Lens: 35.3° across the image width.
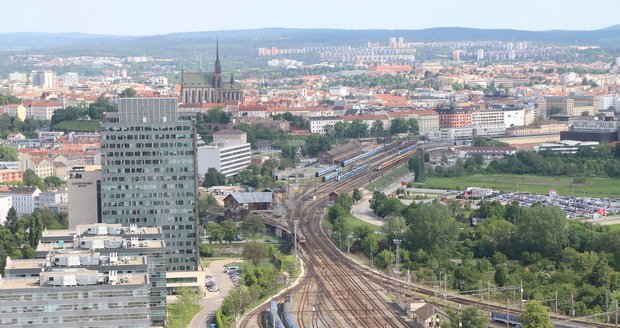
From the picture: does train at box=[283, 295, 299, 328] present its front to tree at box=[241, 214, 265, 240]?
yes

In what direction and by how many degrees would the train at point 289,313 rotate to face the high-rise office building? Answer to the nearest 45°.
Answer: approximately 45° to its left

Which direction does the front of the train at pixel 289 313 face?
away from the camera

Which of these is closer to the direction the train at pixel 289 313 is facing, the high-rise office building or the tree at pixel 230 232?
the tree

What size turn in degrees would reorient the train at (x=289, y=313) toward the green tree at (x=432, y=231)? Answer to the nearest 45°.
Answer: approximately 45° to its right

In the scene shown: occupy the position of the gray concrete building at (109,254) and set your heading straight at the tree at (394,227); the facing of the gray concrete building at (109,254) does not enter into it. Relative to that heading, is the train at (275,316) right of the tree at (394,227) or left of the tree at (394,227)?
right

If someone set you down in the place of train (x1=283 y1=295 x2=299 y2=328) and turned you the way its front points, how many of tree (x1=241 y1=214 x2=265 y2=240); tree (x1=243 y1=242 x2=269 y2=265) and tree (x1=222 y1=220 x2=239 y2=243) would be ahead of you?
3

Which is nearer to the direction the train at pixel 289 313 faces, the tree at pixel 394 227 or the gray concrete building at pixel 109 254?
the tree

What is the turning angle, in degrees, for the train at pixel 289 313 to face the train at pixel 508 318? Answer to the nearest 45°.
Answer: approximately 90° to its right

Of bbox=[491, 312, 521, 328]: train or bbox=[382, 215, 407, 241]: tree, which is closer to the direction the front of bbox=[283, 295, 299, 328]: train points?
the tree
